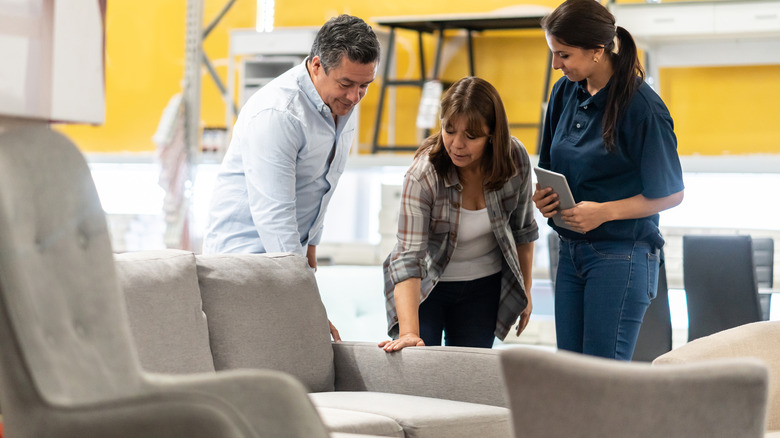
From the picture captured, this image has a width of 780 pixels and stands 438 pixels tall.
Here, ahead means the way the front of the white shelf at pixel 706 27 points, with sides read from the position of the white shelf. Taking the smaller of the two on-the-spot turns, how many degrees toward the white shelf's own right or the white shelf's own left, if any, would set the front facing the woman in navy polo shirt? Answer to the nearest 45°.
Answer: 0° — it already faces them

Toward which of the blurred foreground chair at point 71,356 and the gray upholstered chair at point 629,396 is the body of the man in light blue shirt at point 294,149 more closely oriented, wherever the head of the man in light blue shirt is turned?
the gray upholstered chair

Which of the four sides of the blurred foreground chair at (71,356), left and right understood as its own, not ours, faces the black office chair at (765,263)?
left

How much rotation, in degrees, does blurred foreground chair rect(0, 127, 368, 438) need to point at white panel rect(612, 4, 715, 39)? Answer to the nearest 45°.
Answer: approximately 90° to its left

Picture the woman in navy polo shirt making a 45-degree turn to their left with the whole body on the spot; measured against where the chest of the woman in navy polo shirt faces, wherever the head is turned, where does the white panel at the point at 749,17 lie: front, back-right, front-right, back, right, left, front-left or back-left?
back

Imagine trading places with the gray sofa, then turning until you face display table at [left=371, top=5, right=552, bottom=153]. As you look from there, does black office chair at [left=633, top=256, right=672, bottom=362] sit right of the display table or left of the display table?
right

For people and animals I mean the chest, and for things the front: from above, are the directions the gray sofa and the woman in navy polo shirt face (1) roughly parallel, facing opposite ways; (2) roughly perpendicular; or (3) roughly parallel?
roughly perpendicular

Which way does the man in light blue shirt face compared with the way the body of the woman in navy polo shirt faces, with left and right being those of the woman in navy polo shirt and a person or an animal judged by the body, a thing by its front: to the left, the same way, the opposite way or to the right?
to the left

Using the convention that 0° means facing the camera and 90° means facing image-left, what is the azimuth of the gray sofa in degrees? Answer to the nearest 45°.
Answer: approximately 315°

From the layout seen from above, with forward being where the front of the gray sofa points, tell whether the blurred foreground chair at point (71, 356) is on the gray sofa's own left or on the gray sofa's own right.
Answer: on the gray sofa's own right

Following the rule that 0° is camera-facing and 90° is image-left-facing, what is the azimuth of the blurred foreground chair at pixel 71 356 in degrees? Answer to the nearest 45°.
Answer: approximately 315°

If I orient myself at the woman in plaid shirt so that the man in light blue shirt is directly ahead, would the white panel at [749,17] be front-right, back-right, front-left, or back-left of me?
back-right
